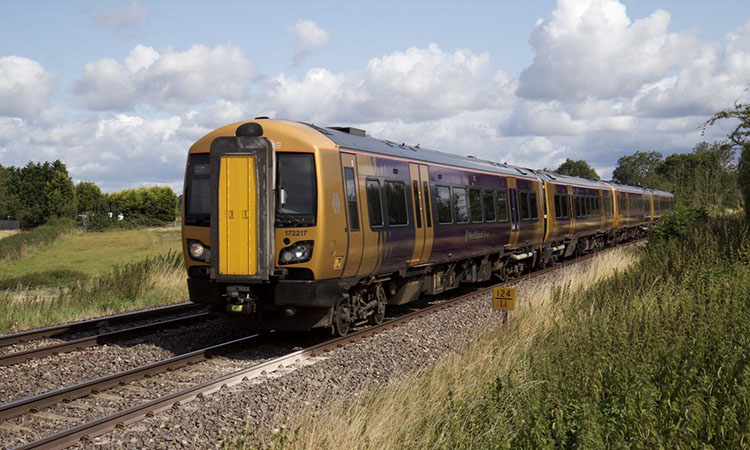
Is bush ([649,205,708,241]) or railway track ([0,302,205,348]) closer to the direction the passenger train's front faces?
the railway track

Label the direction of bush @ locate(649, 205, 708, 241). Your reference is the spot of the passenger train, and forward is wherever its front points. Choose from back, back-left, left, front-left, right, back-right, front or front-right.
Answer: back

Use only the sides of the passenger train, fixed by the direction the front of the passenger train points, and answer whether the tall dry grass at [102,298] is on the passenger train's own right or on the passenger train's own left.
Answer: on the passenger train's own right

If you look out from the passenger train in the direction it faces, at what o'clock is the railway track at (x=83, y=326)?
The railway track is roughly at 12 o'clock from the passenger train.

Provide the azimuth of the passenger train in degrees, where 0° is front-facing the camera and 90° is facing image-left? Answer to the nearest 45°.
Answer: approximately 45°

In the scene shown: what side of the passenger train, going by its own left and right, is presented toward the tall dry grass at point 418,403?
left
